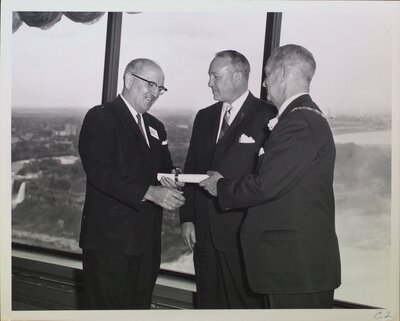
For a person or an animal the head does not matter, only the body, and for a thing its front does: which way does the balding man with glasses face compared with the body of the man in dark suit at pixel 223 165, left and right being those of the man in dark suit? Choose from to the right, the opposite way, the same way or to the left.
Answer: to the left

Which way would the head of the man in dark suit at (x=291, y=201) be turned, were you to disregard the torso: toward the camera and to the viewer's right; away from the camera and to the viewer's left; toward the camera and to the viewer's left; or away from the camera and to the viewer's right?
away from the camera and to the viewer's left

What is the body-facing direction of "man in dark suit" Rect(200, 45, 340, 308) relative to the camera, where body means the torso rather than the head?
to the viewer's left

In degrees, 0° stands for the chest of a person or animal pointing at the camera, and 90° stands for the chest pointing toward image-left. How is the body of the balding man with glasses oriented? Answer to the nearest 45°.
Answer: approximately 315°

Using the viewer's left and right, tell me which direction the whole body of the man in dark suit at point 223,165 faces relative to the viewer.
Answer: facing the viewer and to the left of the viewer

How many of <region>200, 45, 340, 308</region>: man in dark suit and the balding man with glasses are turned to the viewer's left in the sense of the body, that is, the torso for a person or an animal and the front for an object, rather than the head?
1

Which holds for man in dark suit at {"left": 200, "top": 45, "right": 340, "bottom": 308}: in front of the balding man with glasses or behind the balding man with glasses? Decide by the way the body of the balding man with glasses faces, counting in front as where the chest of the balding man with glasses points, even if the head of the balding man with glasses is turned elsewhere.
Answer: in front

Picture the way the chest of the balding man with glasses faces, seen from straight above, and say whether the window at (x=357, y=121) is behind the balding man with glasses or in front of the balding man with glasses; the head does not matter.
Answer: in front

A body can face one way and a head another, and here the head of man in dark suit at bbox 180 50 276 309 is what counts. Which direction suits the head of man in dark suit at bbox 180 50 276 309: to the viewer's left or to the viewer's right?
to the viewer's left
